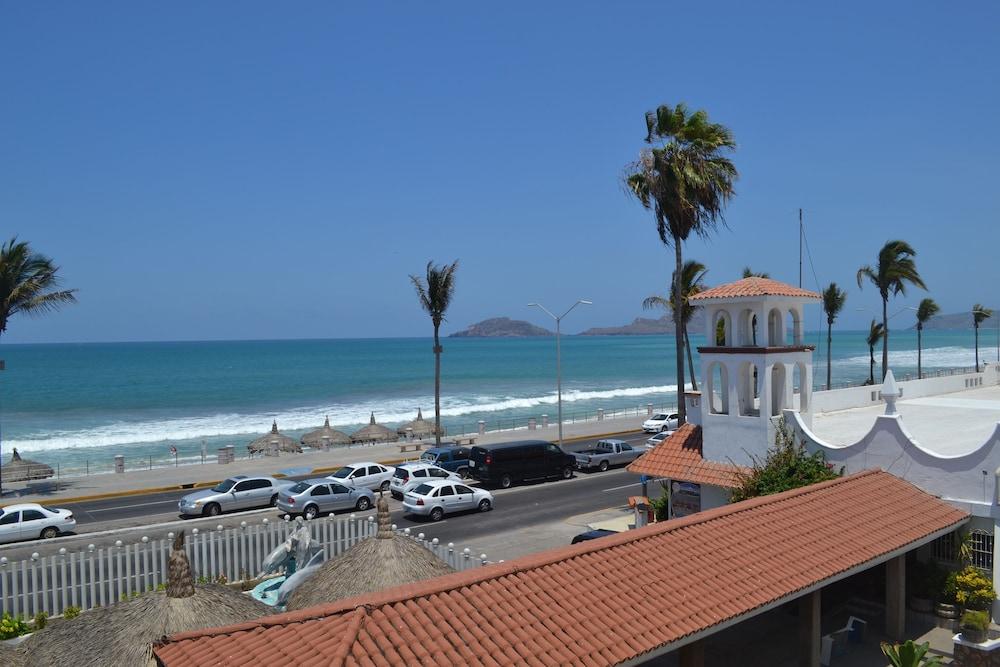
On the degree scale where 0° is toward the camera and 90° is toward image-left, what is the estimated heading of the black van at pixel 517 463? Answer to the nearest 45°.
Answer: approximately 225°

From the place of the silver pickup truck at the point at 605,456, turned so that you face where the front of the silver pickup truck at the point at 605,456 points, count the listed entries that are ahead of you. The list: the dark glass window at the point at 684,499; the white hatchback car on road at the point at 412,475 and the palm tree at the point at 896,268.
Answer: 1

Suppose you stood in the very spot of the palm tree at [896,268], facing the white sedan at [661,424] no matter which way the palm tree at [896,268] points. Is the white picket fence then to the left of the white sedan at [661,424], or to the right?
left

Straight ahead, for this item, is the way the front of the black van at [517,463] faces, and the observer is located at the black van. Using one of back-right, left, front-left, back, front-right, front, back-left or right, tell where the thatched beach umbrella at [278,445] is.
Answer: left

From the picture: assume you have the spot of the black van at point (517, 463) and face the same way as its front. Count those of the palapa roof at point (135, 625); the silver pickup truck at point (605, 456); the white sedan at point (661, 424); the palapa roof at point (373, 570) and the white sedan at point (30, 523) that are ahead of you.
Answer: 2
